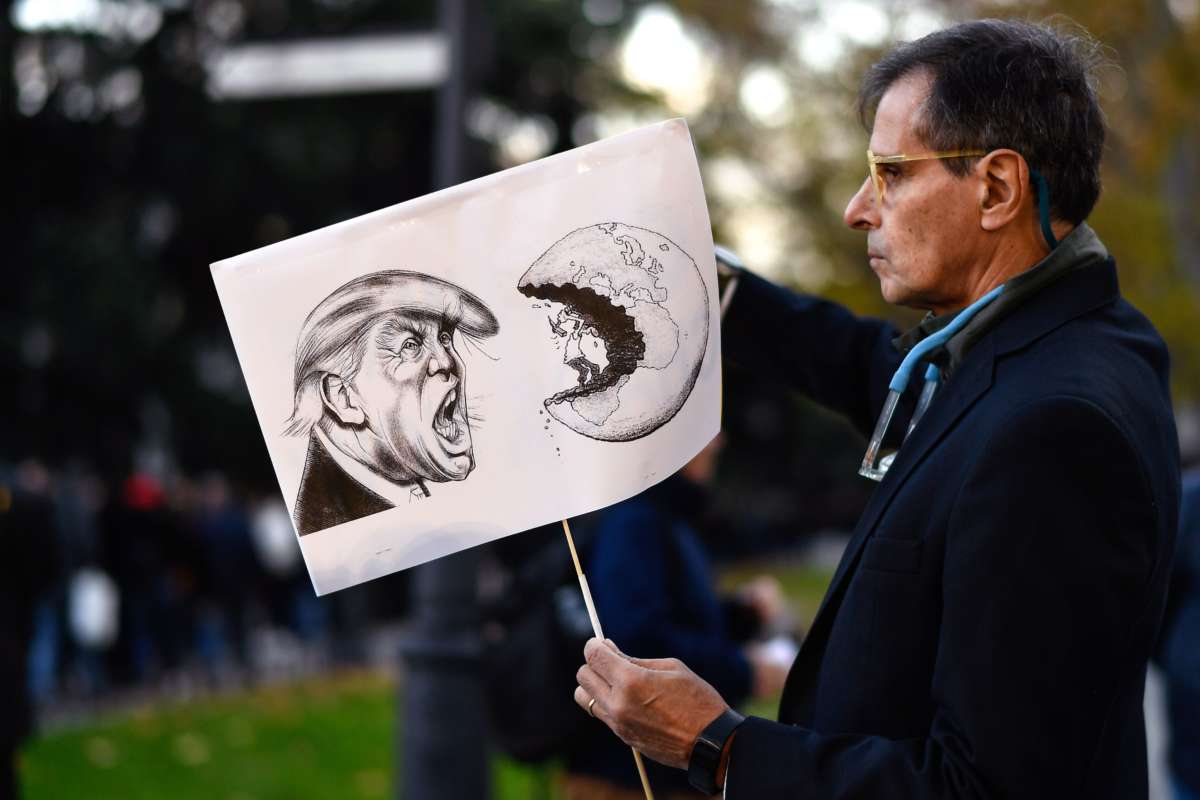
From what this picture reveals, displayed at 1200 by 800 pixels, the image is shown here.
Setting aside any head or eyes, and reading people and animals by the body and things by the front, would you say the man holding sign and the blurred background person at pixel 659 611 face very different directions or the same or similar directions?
very different directions

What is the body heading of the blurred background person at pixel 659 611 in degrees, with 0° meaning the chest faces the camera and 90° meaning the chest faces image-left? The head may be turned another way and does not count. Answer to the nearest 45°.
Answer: approximately 270°

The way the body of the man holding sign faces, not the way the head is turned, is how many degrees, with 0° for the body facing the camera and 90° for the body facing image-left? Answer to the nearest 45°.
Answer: approximately 90°

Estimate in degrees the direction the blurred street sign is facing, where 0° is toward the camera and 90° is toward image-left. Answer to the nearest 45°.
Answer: approximately 0°

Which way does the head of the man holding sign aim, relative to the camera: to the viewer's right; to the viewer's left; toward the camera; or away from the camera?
to the viewer's left

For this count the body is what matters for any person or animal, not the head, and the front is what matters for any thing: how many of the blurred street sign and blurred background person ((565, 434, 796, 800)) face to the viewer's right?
1

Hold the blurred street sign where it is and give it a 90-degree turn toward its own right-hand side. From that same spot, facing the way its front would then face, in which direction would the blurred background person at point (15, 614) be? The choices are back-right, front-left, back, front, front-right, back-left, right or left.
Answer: front

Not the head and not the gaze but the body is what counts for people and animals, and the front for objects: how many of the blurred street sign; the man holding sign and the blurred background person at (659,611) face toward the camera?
1

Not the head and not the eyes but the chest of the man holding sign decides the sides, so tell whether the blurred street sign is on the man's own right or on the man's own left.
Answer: on the man's own right

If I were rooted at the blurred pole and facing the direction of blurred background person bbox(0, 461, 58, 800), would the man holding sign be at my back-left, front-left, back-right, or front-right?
back-left

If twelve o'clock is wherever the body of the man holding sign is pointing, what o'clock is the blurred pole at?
The blurred pole is roughly at 2 o'clock from the man holding sign.
